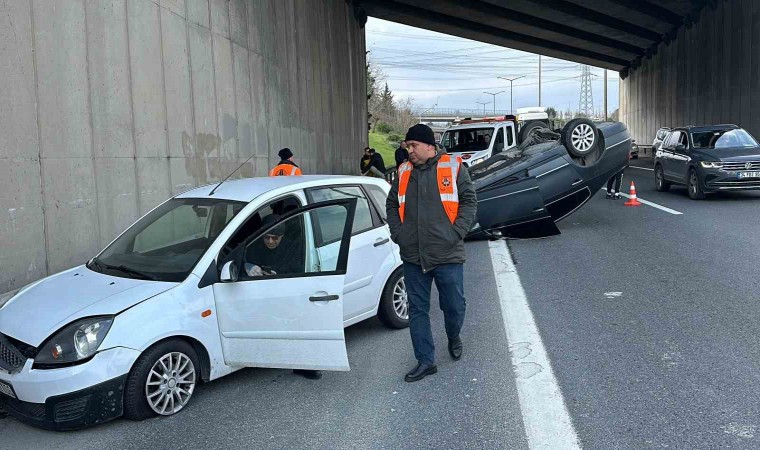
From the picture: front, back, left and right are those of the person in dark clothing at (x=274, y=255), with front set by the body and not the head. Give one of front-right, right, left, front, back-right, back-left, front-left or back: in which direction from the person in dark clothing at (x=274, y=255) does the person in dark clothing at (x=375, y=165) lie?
back-right

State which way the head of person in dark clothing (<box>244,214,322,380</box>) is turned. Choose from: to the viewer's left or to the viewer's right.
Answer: to the viewer's left

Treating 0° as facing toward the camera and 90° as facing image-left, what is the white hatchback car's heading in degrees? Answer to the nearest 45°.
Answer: approximately 45°

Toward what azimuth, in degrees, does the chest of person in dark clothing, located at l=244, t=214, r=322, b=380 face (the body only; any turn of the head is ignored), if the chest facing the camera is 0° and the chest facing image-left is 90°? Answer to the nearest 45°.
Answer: approximately 45°

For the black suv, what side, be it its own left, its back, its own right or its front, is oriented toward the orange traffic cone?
right

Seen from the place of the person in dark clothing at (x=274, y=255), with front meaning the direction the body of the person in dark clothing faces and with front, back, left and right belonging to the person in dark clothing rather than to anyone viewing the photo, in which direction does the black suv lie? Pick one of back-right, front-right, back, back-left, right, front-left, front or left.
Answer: back

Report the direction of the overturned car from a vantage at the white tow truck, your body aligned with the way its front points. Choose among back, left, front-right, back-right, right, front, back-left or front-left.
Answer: front-left

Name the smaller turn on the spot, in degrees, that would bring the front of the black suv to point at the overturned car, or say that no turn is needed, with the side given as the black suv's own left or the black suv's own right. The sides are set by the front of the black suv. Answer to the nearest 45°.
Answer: approximately 45° to the black suv's own right

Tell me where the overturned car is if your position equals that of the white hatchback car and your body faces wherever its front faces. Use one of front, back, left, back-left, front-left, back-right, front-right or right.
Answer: back

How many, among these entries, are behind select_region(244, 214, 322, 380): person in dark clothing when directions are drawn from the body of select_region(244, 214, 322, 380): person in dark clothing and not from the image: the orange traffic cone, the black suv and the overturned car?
3
